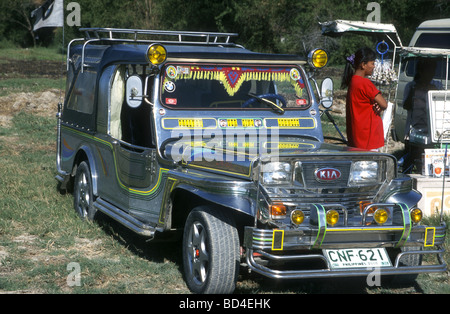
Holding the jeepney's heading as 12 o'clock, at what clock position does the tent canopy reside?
The tent canopy is roughly at 8 o'clock from the jeepney.

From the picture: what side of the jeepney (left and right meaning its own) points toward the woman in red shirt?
left

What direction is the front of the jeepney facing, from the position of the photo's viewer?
facing the viewer and to the right of the viewer

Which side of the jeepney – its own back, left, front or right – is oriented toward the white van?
left
